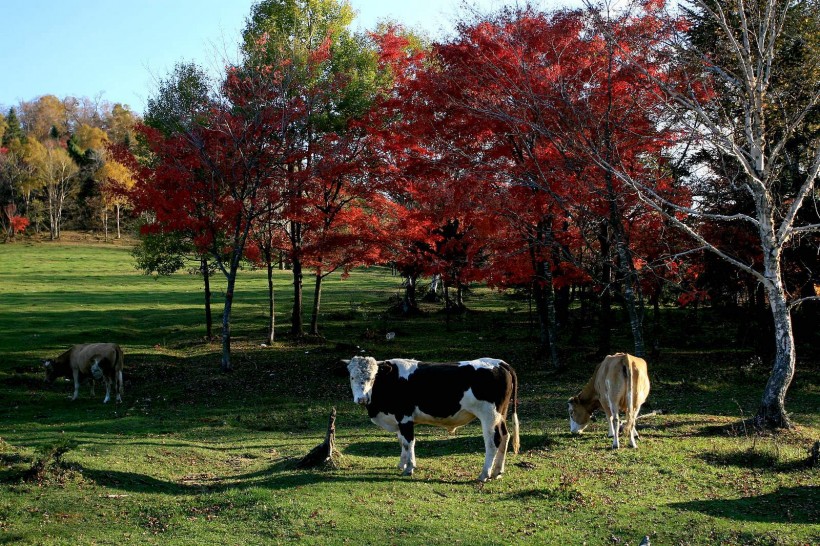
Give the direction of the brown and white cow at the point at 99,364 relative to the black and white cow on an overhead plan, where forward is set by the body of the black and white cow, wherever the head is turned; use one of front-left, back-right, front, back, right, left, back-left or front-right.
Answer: front-right

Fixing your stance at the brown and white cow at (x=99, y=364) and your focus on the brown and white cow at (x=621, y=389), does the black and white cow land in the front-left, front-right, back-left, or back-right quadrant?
front-right

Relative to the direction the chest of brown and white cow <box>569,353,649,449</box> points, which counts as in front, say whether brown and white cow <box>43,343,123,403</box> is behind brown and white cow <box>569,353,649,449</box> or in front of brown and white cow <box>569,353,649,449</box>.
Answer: in front

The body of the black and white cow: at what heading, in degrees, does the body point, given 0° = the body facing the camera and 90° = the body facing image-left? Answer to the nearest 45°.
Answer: approximately 90°

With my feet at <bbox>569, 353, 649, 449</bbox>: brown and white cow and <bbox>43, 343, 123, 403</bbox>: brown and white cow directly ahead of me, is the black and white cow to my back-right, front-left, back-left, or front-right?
front-left

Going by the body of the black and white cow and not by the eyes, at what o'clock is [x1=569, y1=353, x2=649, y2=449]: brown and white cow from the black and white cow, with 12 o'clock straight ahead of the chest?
The brown and white cow is roughly at 5 o'clock from the black and white cow.
